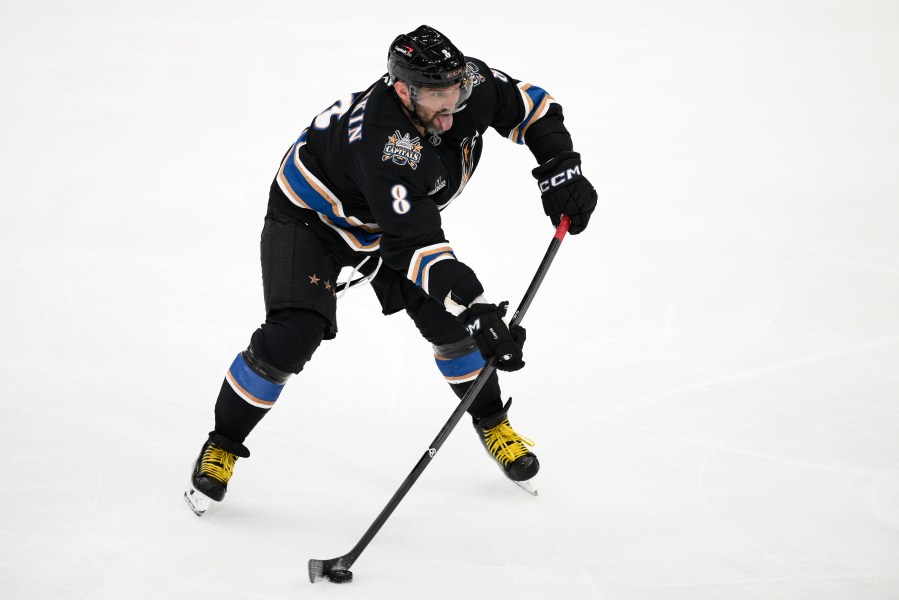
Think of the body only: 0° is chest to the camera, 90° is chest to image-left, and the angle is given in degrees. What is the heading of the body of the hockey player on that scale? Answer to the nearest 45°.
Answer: approximately 315°
